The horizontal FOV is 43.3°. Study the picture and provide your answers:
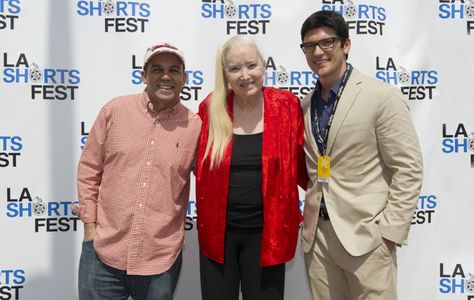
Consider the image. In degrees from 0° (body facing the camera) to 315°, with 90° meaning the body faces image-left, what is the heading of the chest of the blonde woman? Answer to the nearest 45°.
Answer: approximately 0°

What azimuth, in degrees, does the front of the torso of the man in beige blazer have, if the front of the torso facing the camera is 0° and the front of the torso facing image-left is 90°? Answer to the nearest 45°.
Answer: approximately 45°
